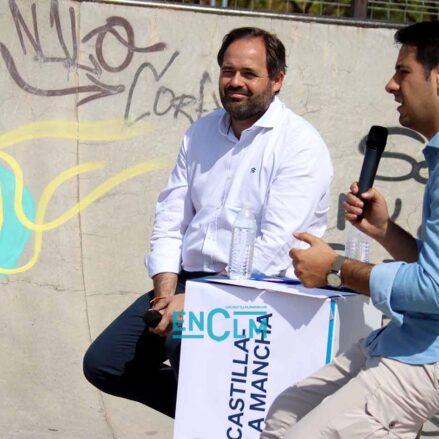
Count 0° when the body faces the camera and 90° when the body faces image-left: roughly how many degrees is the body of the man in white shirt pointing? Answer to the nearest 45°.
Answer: approximately 45°

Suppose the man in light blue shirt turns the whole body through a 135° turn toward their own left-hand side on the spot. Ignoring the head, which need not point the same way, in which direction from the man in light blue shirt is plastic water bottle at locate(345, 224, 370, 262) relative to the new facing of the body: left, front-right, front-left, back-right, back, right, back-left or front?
back-left

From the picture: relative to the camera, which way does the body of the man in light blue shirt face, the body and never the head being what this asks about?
to the viewer's left

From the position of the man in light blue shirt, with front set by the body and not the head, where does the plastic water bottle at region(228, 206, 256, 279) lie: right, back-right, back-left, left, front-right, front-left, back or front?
front-right

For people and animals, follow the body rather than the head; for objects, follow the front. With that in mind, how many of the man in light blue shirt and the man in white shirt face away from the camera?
0

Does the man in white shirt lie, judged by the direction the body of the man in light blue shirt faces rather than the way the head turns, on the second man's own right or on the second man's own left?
on the second man's own right

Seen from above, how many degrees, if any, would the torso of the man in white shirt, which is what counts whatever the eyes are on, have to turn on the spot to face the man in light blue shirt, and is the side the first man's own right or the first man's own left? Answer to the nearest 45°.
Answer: approximately 90° to the first man's own left

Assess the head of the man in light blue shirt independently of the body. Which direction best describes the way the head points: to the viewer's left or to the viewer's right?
to the viewer's left
